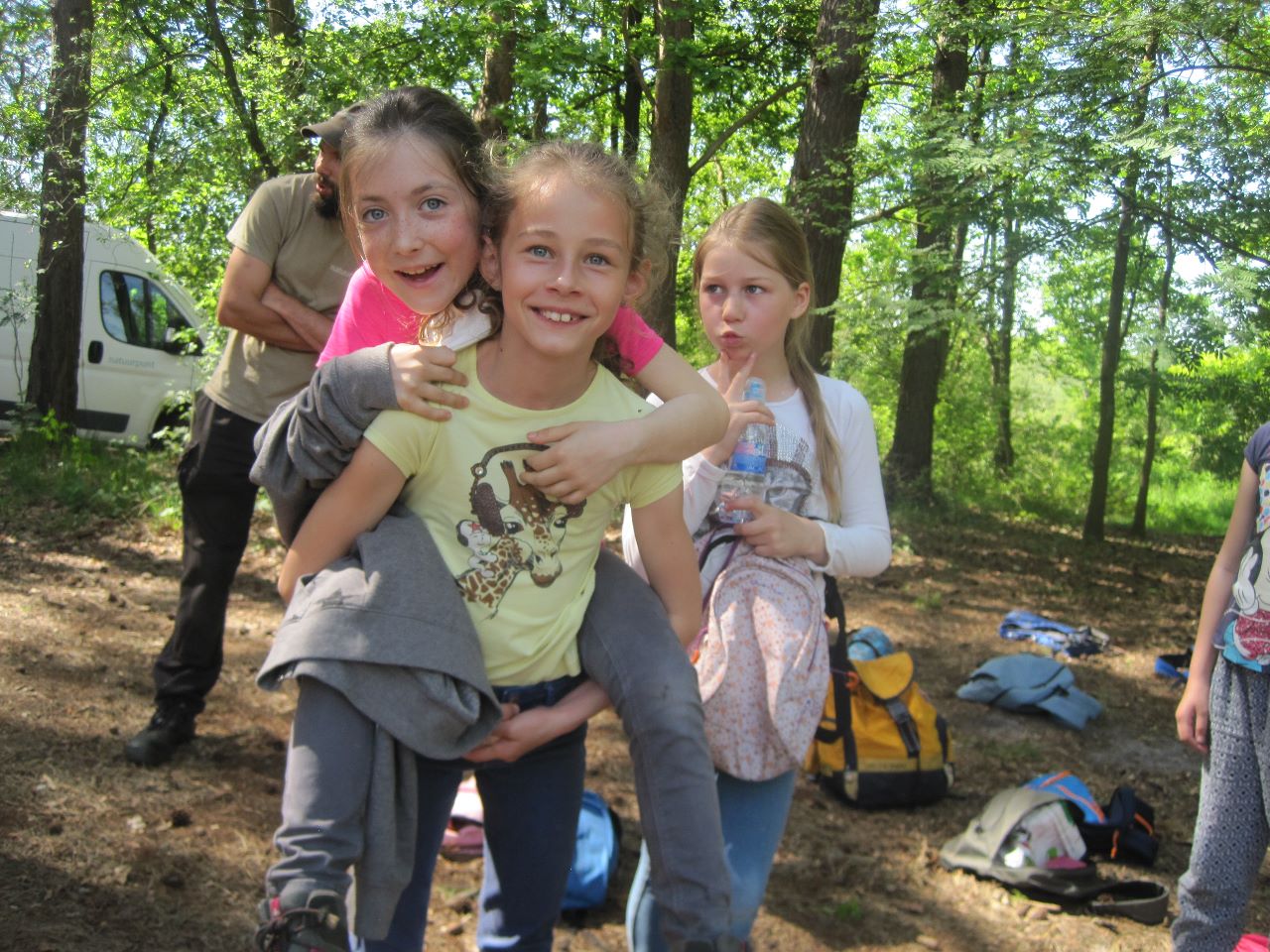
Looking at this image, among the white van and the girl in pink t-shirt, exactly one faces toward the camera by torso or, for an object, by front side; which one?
the girl in pink t-shirt

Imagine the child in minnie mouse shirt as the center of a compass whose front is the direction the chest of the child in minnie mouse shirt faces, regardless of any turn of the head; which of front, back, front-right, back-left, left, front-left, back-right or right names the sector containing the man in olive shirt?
right

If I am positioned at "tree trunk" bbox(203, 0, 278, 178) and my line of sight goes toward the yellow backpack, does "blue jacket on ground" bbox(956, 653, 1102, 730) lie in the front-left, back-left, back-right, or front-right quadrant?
front-left

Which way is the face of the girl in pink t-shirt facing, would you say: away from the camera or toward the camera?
toward the camera

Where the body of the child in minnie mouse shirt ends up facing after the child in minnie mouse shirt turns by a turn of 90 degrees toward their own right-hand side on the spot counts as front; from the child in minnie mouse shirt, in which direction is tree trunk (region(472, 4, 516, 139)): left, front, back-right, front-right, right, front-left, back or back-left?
front-right

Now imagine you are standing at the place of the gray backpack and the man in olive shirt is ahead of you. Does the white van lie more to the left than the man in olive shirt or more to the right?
right

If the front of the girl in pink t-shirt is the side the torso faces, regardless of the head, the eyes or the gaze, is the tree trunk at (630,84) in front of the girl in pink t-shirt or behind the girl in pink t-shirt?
behind

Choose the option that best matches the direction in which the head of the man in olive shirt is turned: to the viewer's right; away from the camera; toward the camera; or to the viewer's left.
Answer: to the viewer's left

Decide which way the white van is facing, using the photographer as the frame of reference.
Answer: facing to the right of the viewer

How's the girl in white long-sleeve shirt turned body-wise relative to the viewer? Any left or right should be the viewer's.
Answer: facing the viewer and to the left of the viewer

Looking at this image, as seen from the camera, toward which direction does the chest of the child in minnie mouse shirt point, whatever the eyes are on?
toward the camera

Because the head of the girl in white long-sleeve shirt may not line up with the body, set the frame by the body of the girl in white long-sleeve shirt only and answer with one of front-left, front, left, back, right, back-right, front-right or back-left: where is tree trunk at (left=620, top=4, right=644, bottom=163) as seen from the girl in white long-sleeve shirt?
back-right

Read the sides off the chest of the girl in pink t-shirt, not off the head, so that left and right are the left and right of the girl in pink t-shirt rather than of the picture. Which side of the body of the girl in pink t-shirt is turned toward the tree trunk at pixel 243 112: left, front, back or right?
back

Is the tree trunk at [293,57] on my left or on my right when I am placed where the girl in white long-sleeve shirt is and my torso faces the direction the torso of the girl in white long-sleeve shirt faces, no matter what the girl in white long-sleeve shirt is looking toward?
on my right
